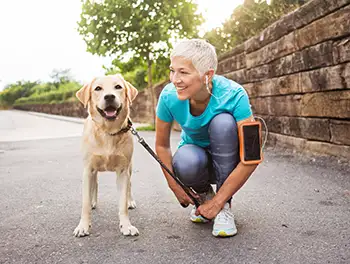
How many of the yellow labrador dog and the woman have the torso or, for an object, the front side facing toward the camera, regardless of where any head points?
2

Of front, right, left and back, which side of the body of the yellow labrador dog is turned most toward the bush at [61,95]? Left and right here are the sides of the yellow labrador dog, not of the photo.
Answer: back

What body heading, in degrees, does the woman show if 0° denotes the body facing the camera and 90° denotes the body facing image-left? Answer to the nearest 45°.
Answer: approximately 0°

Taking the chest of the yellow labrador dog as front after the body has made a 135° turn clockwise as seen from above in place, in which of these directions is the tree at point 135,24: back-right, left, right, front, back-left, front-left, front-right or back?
front-right

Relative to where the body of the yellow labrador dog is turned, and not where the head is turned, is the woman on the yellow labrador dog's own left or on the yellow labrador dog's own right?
on the yellow labrador dog's own left

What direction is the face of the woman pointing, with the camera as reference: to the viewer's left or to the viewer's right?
to the viewer's left

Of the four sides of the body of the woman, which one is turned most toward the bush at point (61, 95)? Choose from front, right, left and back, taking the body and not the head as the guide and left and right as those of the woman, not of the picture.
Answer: back

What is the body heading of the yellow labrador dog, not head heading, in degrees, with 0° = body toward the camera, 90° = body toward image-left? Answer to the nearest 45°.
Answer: approximately 0°
